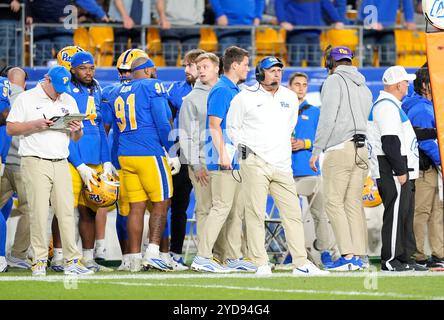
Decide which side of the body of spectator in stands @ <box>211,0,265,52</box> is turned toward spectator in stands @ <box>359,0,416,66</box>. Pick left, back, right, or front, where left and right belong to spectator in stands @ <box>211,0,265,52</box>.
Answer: left

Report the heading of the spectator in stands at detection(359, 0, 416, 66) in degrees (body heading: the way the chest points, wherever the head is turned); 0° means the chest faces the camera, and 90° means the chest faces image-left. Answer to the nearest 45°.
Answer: approximately 0°

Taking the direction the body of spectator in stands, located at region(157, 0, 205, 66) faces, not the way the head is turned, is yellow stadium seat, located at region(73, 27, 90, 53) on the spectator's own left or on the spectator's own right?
on the spectator's own right
